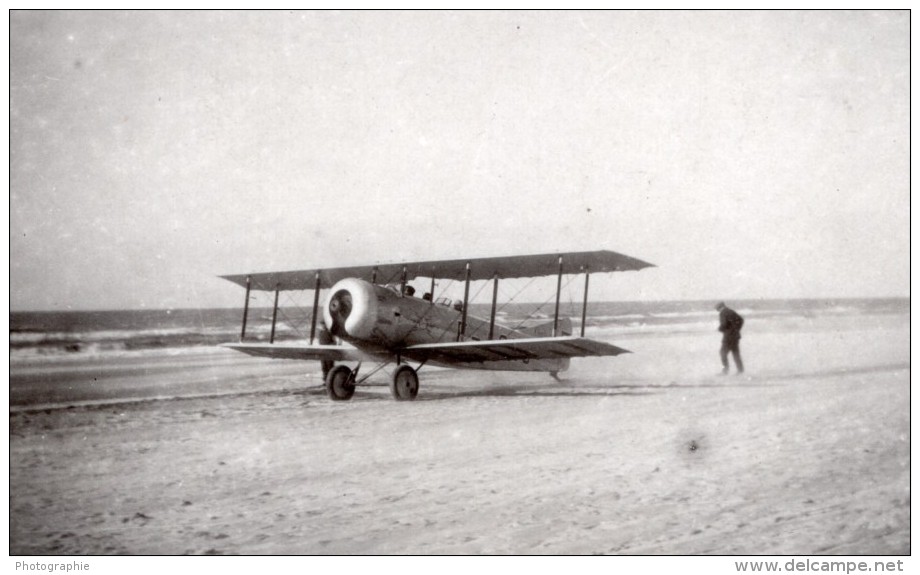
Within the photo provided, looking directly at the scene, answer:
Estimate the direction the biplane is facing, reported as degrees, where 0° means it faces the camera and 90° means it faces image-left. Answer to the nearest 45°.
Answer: approximately 45°

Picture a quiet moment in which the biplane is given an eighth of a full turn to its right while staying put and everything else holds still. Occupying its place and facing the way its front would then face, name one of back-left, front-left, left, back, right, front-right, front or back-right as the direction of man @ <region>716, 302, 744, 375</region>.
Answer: back
